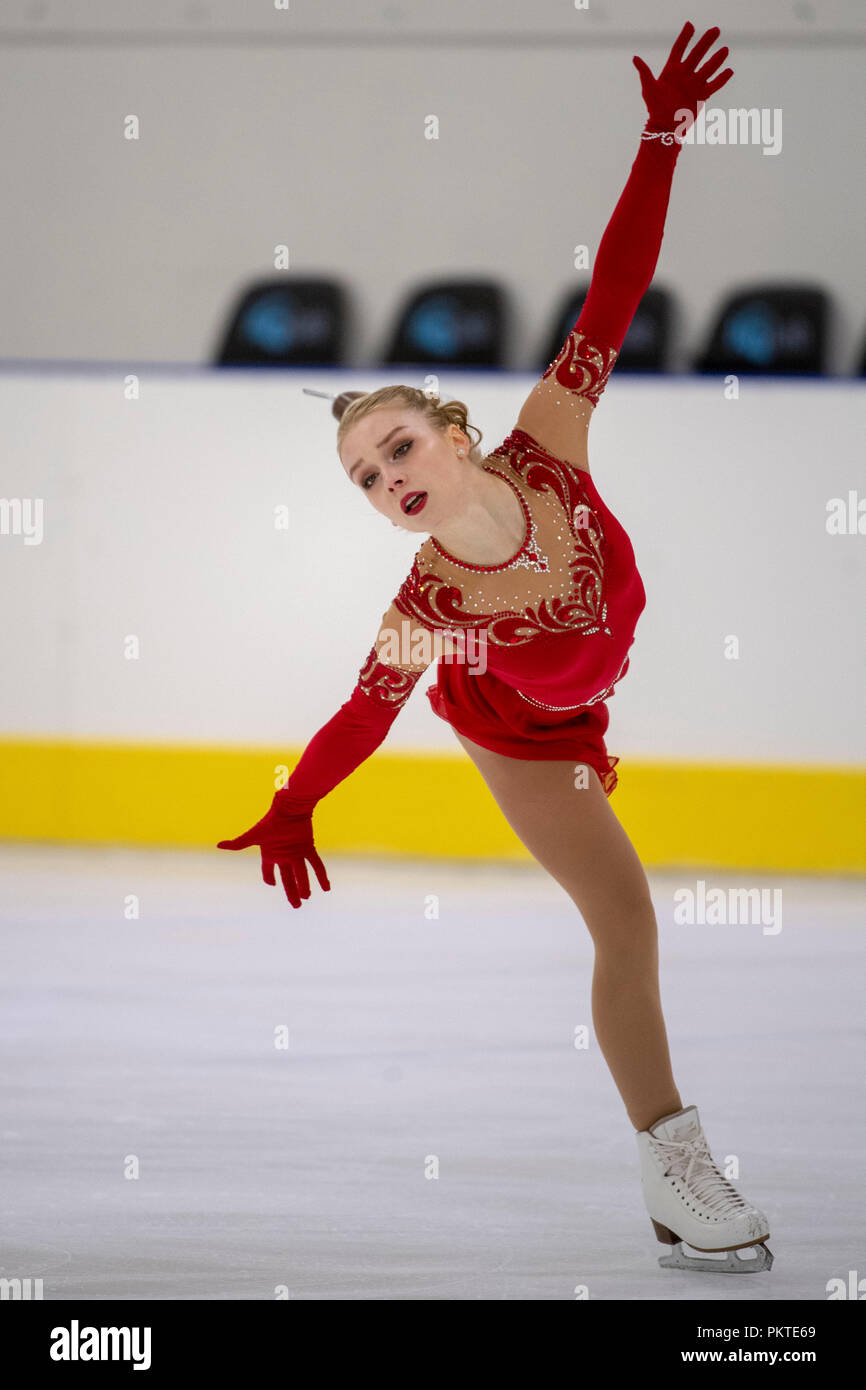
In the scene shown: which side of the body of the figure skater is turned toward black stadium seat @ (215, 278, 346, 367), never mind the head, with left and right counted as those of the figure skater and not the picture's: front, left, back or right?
back

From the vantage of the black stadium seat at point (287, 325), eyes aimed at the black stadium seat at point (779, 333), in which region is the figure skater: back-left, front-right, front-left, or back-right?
front-right

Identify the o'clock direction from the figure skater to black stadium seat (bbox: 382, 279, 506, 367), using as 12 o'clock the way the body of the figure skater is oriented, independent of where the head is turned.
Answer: The black stadium seat is roughly at 6 o'clock from the figure skater.

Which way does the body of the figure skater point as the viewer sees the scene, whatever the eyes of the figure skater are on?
toward the camera

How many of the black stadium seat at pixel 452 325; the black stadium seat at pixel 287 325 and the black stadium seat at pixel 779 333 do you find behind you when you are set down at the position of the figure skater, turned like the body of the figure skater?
3

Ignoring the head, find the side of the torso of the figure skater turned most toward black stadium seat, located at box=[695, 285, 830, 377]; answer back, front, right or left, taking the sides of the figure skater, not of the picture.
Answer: back
